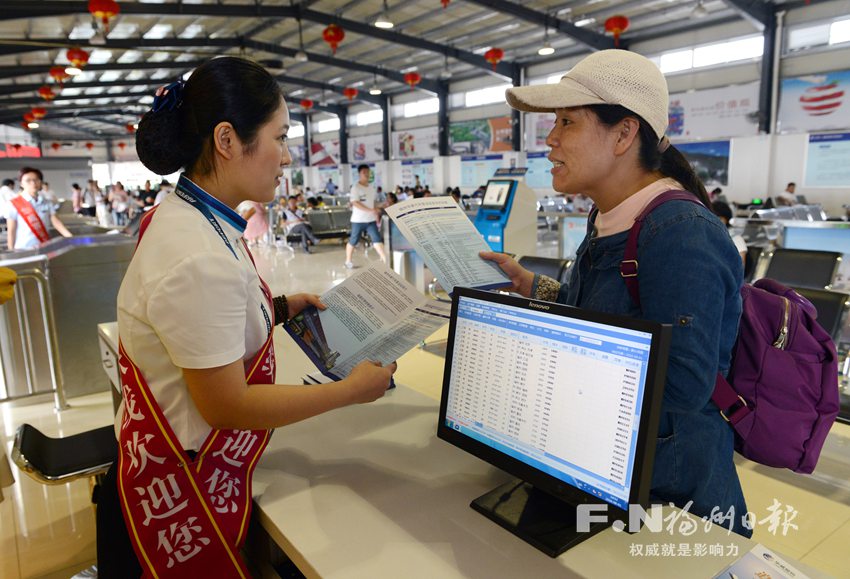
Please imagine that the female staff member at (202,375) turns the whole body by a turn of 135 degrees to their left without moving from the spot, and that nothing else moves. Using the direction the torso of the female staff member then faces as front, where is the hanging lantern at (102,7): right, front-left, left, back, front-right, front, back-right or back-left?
front-right

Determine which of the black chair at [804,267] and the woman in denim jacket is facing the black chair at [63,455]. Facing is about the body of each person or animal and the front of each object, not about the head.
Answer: the woman in denim jacket

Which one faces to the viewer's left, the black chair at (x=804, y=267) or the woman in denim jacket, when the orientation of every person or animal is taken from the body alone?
the woman in denim jacket

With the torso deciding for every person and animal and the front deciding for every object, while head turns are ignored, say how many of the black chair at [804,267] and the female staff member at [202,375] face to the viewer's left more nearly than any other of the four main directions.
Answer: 0

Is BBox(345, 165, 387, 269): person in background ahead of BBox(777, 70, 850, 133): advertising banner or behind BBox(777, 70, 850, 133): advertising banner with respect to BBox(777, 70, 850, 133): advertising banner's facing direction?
ahead

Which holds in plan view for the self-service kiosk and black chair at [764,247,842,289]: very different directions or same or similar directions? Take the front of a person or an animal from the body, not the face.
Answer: very different directions

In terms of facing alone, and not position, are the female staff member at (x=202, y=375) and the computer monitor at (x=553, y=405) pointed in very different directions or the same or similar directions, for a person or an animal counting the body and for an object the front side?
very different directions

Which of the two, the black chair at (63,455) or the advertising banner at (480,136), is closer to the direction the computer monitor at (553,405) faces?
the black chair

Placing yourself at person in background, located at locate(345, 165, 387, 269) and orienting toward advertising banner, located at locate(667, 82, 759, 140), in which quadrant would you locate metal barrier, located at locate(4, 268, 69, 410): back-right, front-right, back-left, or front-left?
back-right

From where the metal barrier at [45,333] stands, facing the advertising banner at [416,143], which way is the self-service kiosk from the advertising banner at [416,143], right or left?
right

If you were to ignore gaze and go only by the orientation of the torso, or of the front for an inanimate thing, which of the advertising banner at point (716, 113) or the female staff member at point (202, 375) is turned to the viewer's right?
the female staff member

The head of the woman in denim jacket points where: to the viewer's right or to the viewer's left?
to the viewer's left

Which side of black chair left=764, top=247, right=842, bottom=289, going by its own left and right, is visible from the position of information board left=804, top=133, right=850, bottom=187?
front

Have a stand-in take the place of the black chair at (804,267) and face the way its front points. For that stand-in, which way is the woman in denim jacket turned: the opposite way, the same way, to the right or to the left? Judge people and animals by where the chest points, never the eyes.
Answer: to the left

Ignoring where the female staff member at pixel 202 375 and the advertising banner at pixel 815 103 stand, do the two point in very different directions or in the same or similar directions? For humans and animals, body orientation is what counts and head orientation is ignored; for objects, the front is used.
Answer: very different directions

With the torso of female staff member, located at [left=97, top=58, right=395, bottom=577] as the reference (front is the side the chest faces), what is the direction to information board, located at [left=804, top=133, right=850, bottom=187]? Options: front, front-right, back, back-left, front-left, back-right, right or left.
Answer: front-left

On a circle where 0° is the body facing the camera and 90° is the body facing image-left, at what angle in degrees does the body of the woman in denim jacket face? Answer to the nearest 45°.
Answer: approximately 90°
